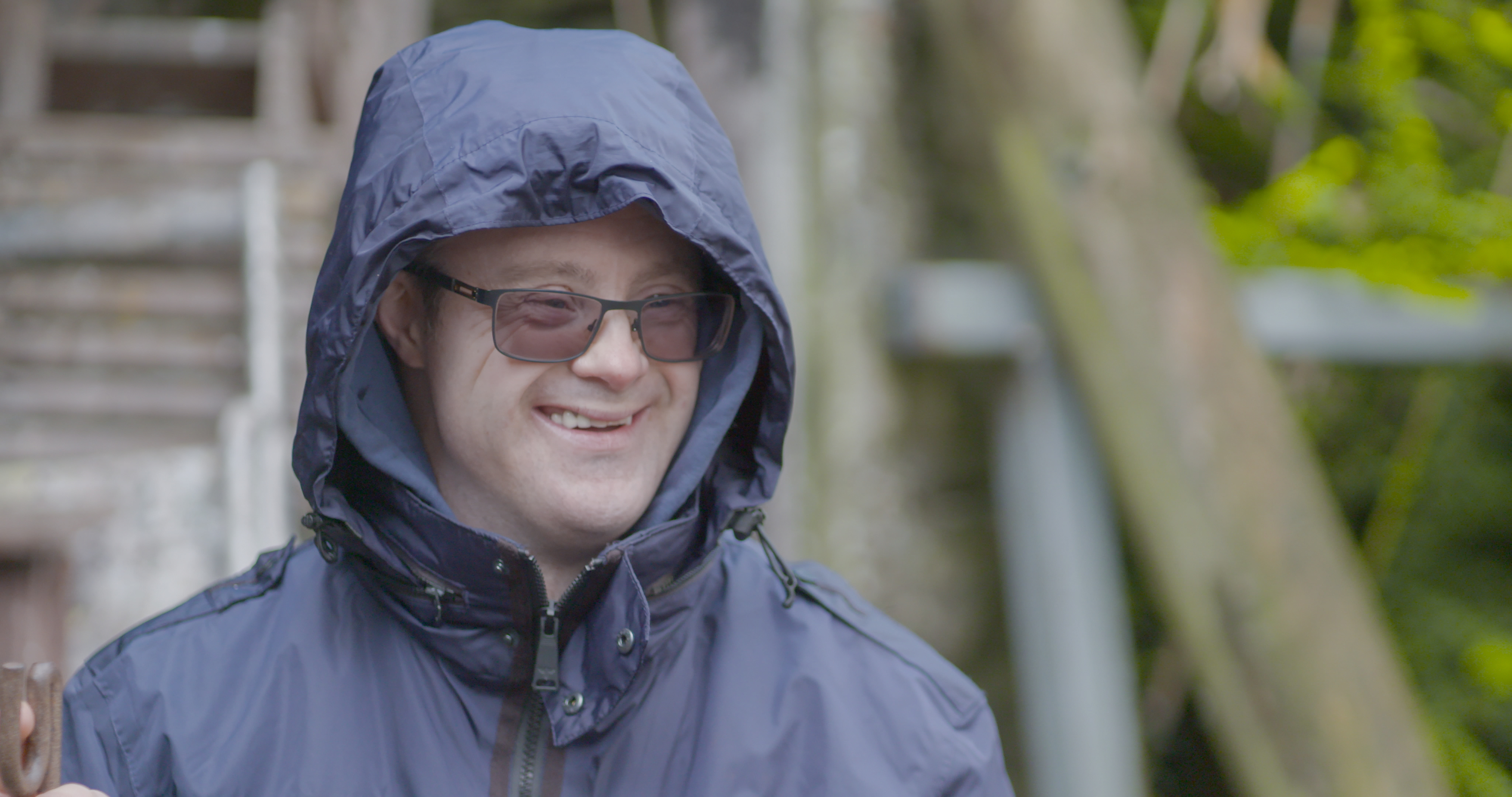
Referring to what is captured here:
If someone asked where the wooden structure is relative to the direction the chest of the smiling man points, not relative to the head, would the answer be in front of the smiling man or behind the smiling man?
behind

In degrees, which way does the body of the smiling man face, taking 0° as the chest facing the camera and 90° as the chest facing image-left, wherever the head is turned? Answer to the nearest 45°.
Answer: approximately 0°

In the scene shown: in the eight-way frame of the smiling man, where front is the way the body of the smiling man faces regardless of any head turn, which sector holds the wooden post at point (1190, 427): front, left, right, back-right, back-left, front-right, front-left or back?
back-left
